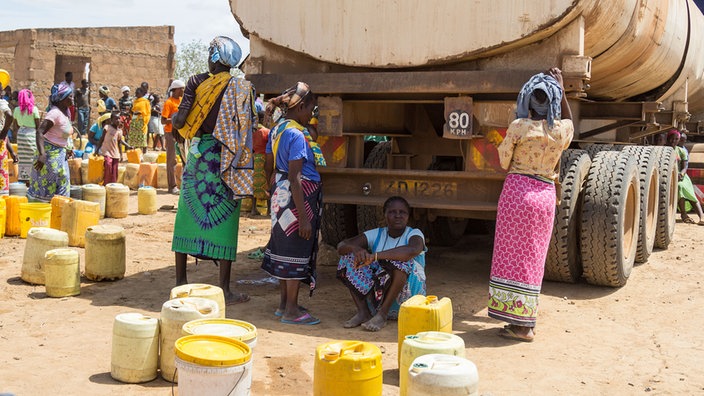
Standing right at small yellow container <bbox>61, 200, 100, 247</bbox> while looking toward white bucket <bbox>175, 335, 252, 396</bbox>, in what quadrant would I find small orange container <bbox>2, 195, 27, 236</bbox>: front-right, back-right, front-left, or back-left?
back-right

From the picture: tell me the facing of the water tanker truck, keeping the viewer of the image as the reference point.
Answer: facing away from the viewer and to the right of the viewer
